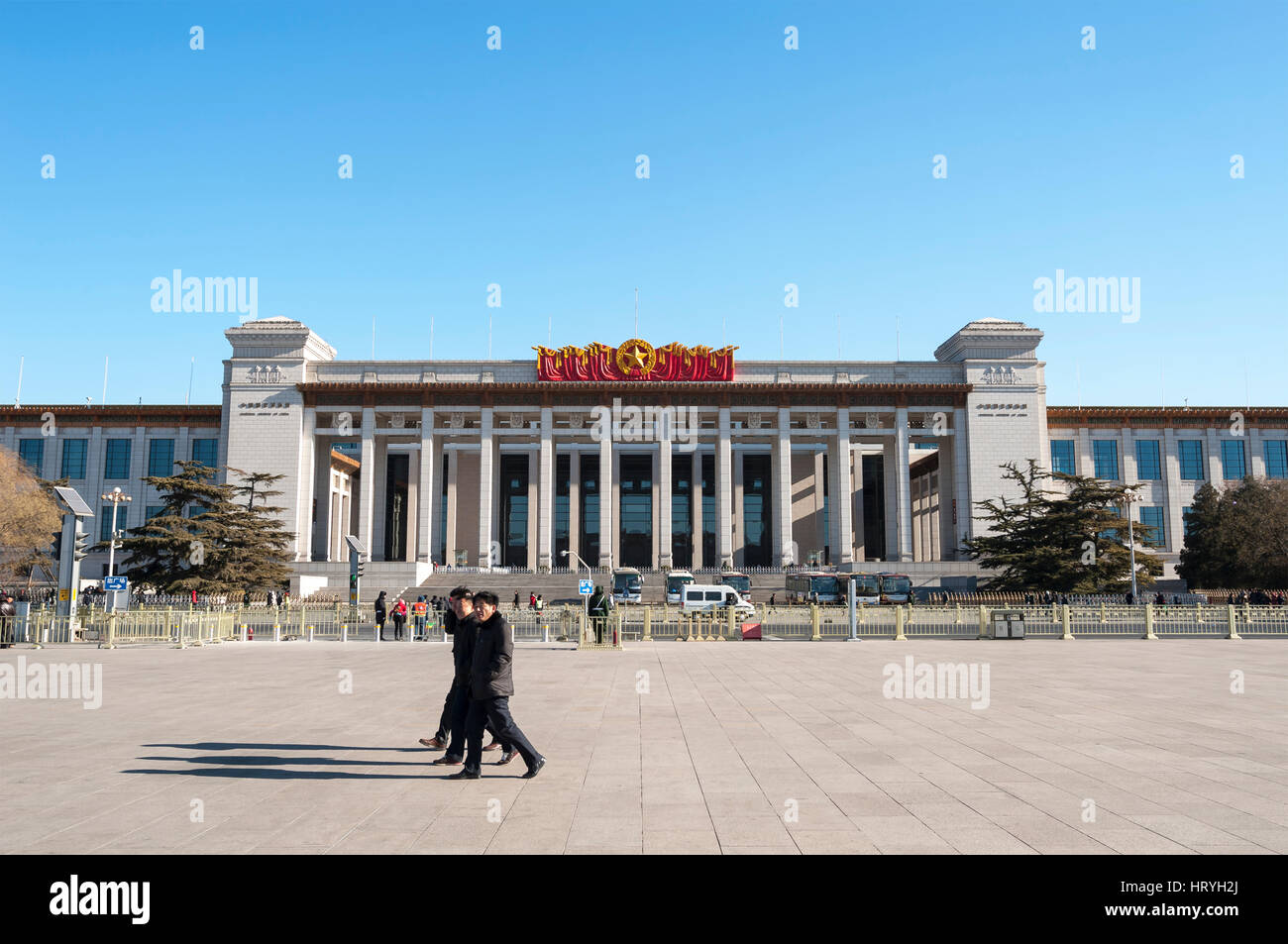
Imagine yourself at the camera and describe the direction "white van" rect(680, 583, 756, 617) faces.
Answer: facing to the right of the viewer

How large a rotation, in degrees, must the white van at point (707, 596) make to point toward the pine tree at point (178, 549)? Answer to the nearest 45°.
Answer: approximately 180°

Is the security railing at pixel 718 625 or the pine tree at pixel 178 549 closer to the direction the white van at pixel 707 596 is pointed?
the security railing

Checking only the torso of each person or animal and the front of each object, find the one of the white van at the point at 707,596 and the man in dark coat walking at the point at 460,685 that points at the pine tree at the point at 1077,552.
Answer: the white van
